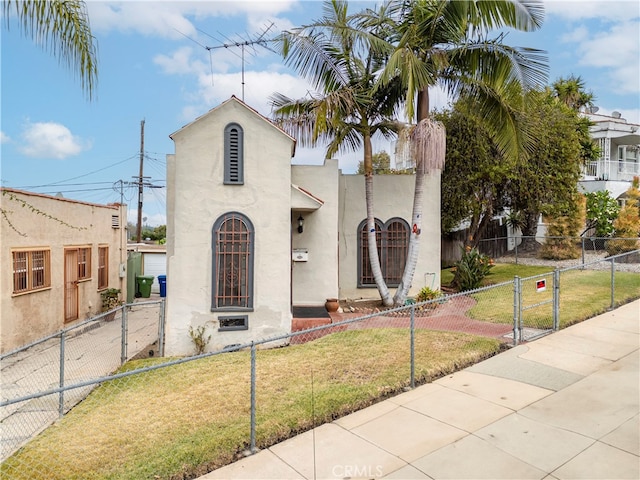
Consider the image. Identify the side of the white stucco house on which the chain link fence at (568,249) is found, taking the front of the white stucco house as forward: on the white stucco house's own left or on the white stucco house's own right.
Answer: on the white stucco house's own left

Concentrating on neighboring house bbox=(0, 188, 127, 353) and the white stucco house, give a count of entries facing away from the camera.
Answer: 0

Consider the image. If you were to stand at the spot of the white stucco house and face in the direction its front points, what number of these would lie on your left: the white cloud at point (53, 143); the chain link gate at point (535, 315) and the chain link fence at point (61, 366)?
1

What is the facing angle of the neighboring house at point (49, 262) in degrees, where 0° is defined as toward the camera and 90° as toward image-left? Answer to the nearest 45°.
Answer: approximately 315°

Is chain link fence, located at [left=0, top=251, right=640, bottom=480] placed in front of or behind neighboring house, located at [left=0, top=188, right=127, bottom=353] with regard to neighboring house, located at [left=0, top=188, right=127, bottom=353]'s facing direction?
in front

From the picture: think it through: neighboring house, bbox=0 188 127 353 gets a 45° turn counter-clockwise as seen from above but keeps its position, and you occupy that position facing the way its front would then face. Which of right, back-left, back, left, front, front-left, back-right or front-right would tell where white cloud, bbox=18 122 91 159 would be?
left

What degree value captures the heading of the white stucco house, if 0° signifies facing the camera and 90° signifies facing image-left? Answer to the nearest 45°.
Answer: approximately 0°
